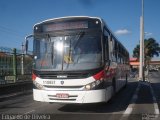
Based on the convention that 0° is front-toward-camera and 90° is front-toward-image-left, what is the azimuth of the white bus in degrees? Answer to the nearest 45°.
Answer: approximately 0°
